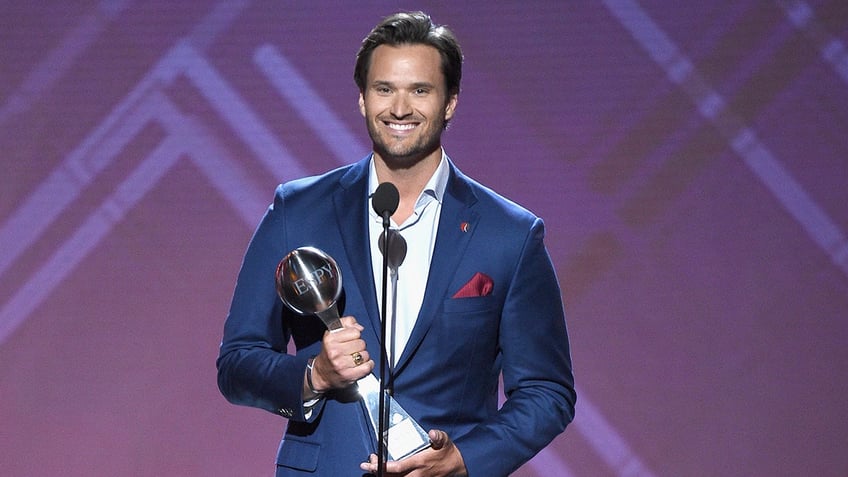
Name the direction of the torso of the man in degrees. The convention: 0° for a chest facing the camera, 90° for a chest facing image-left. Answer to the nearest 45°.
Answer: approximately 0°

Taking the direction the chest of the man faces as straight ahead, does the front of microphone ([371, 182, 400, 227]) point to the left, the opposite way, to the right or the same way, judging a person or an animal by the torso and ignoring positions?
the opposite way

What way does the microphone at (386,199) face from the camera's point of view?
away from the camera

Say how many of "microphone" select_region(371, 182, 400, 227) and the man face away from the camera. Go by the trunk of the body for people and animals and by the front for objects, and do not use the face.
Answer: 1

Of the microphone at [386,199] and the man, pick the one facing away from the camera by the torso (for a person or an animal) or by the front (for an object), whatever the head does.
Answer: the microphone
